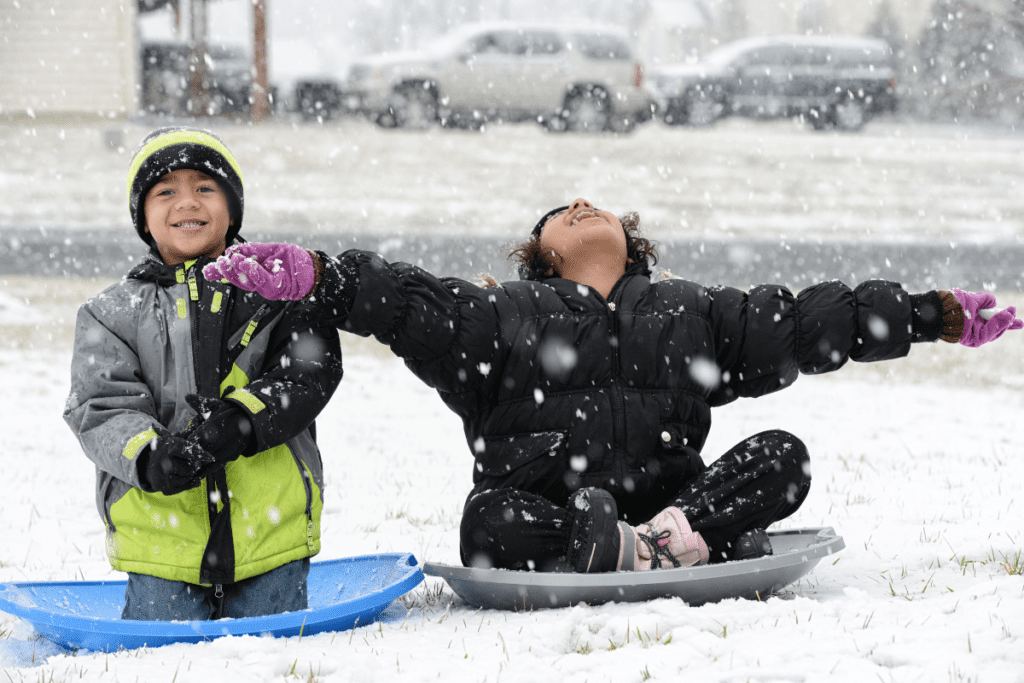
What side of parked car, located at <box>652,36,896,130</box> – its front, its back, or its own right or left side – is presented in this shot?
left

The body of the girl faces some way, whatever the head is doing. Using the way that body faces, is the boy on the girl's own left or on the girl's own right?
on the girl's own right

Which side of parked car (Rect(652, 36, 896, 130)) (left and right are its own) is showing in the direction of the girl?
left

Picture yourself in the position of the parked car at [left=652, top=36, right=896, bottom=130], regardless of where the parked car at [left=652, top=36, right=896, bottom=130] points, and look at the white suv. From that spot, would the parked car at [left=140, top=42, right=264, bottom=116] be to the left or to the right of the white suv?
right

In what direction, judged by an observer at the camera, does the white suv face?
facing to the left of the viewer

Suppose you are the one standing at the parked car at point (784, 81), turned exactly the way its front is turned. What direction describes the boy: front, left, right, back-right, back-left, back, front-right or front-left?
left

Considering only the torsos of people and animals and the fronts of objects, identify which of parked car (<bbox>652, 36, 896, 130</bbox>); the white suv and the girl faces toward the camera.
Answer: the girl

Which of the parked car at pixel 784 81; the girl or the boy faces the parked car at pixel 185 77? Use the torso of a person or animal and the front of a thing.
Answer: the parked car at pixel 784 81

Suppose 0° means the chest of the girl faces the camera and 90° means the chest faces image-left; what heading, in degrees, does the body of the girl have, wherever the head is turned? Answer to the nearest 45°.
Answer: approximately 0°

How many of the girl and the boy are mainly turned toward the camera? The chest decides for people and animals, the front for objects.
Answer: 2

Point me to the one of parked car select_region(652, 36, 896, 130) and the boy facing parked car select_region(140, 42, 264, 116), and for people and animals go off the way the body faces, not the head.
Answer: parked car select_region(652, 36, 896, 130)

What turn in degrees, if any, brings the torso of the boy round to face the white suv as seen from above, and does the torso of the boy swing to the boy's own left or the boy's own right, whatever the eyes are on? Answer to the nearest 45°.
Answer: approximately 180°

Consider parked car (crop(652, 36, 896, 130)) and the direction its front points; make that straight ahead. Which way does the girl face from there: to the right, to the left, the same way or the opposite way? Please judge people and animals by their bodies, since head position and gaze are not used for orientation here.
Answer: to the left
